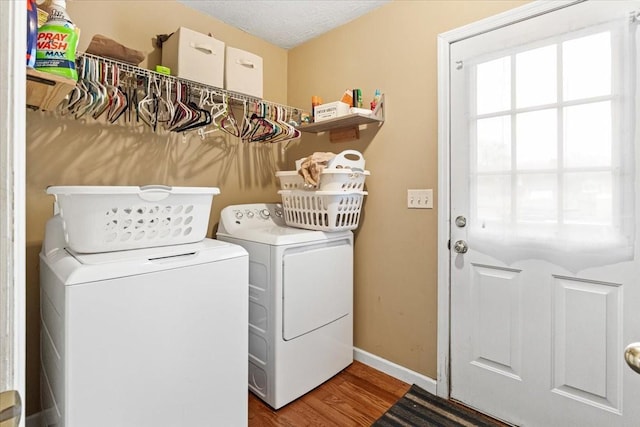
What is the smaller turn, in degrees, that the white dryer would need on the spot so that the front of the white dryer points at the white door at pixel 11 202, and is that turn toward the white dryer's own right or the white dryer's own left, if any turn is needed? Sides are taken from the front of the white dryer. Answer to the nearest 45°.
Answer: approximately 45° to the white dryer's own right

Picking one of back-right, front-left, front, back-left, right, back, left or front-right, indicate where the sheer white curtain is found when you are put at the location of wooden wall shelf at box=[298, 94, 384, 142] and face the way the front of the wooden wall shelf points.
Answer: left

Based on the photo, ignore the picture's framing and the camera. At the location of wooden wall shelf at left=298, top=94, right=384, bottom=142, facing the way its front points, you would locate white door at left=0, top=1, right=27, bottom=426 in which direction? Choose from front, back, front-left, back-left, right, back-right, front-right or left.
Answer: front-left

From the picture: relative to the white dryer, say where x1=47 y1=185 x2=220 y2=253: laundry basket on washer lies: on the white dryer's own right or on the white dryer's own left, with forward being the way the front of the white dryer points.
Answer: on the white dryer's own right

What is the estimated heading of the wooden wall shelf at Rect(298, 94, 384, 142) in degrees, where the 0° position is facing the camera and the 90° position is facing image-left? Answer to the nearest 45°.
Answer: approximately 45°

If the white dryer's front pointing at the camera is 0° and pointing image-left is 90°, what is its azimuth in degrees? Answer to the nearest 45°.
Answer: approximately 315°

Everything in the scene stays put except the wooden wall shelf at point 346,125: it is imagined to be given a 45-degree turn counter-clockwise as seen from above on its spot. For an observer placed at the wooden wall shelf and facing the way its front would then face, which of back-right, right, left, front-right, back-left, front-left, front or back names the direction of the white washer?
front-right

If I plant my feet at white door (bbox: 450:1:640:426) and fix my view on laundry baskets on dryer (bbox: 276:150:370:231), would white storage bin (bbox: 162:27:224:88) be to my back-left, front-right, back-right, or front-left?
front-left

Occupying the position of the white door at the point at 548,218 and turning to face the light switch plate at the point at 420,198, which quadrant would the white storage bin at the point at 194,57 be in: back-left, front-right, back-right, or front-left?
front-left

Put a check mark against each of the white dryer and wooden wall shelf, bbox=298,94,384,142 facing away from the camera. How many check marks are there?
0

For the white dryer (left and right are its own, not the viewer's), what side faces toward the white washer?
right

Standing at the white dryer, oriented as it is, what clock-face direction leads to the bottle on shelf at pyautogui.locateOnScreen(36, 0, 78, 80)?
The bottle on shelf is roughly at 3 o'clock from the white dryer.
